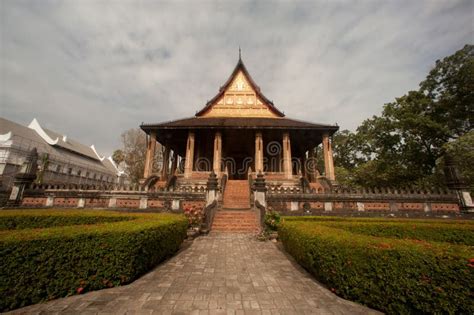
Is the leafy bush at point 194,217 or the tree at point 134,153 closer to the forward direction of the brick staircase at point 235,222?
the leafy bush

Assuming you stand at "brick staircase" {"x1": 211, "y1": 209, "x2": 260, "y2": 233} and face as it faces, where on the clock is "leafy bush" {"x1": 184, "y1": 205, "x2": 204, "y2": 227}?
The leafy bush is roughly at 2 o'clock from the brick staircase.

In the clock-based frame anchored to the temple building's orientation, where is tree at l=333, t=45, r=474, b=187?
The tree is roughly at 9 o'clock from the temple building.

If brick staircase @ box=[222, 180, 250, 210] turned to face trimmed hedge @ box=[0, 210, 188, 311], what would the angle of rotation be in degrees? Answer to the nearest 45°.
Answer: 0° — it already faces it

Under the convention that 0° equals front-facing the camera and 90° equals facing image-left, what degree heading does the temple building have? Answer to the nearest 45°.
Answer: approximately 0°

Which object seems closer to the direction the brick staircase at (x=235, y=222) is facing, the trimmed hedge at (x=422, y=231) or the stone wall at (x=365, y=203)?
the trimmed hedge

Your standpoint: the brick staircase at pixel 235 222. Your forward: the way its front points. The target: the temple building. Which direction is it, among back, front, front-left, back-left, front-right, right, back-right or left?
back

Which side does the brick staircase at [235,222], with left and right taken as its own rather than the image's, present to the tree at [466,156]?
left

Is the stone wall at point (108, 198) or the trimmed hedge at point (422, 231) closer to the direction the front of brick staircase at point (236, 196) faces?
the trimmed hedge
